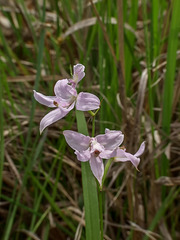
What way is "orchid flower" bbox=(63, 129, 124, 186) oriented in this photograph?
toward the camera
